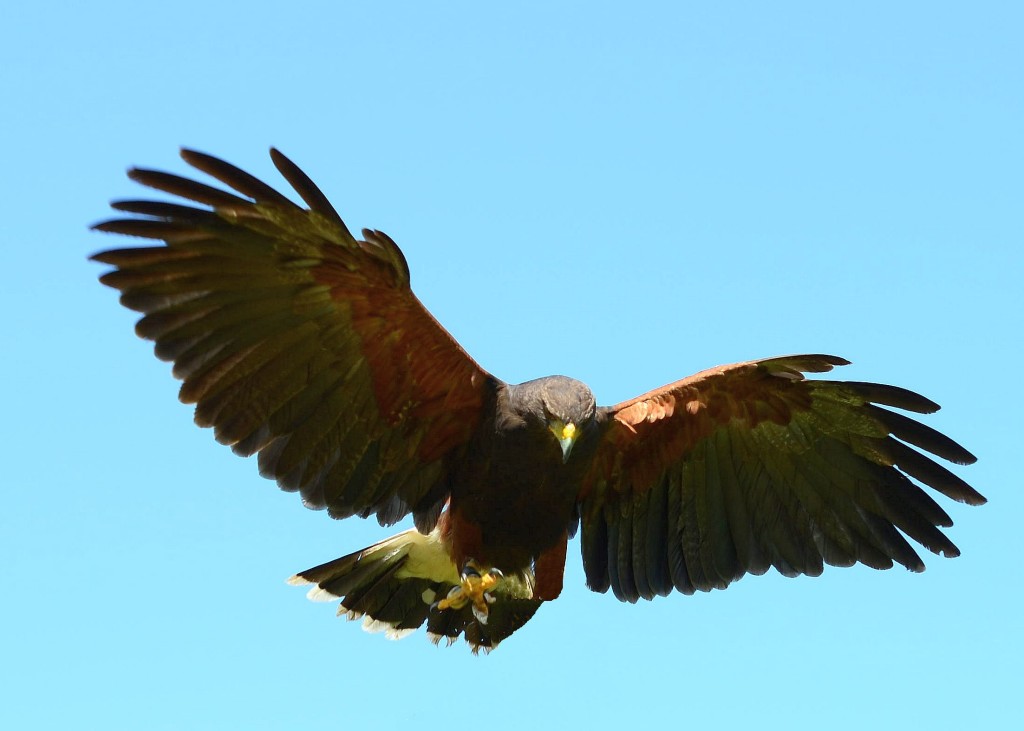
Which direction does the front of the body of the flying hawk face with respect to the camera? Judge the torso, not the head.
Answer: toward the camera
